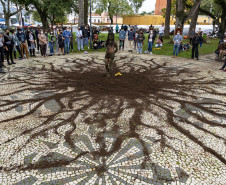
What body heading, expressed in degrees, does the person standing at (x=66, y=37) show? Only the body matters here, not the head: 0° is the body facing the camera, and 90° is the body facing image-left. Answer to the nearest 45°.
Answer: approximately 0°

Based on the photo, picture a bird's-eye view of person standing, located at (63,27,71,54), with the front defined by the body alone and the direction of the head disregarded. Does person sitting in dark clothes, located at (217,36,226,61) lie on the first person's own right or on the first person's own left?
on the first person's own left
